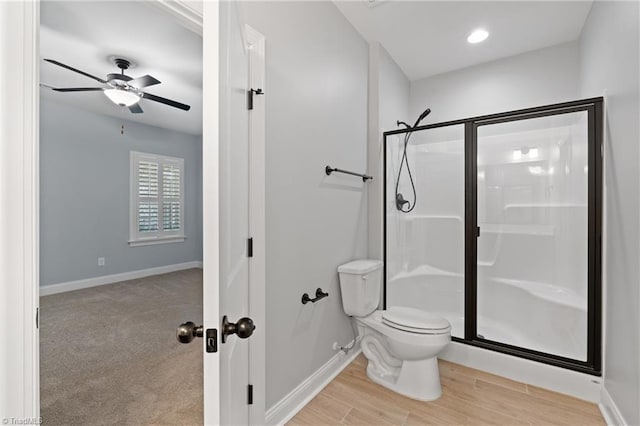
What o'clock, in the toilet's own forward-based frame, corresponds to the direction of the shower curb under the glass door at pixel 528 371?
The shower curb under the glass door is roughly at 10 o'clock from the toilet.

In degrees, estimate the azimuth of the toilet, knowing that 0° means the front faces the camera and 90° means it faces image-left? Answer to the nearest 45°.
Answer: approximately 315°

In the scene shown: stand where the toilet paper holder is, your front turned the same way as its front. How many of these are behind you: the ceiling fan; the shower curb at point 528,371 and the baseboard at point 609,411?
1

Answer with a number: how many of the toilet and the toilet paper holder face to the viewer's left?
0

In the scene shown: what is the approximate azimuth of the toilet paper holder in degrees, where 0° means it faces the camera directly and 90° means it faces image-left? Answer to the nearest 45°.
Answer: approximately 315°

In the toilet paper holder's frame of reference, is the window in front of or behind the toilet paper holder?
behind

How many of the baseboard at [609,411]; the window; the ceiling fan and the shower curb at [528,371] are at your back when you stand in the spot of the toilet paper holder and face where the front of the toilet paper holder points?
2

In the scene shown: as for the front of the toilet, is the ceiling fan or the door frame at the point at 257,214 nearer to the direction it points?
the door frame

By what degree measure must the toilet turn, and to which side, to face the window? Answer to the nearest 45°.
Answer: approximately 180°

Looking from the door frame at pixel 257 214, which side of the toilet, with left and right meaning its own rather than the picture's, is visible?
right

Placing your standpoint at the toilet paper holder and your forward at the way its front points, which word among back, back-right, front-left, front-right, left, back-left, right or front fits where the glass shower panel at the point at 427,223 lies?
left

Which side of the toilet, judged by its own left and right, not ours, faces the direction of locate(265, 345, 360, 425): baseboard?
right
